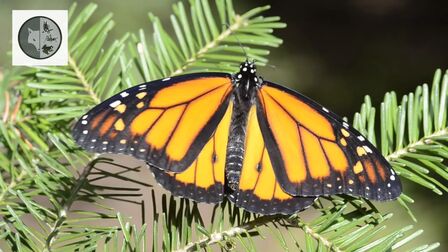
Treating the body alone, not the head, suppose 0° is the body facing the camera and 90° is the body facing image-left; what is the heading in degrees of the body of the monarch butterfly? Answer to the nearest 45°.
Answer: approximately 180°
